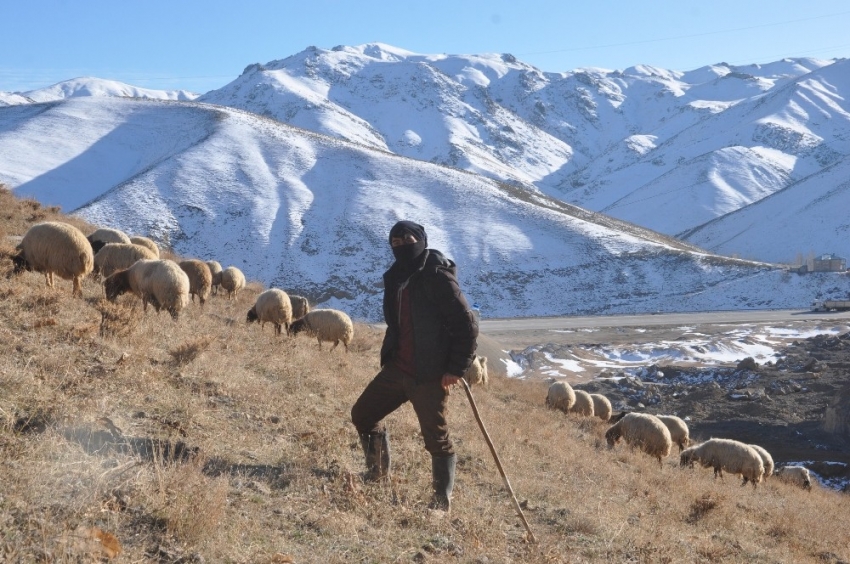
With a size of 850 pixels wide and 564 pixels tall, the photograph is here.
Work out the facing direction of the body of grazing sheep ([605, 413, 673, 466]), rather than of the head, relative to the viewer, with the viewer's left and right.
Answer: facing to the left of the viewer

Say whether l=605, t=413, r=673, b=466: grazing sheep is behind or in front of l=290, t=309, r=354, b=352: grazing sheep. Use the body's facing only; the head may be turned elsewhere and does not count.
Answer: behind

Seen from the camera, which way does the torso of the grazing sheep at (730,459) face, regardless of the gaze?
to the viewer's left

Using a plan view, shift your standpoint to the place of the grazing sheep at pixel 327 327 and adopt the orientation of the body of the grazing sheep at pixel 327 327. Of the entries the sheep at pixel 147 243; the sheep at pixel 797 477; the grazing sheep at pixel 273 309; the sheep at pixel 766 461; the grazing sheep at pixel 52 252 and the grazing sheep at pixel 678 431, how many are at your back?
3

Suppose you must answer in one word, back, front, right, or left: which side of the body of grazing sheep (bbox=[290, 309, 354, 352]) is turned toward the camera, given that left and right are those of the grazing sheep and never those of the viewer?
left

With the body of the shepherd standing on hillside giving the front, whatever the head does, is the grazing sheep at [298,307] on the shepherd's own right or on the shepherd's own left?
on the shepherd's own right

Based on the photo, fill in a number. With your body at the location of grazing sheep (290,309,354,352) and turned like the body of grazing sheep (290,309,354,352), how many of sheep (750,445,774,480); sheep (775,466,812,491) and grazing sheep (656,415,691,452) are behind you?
3

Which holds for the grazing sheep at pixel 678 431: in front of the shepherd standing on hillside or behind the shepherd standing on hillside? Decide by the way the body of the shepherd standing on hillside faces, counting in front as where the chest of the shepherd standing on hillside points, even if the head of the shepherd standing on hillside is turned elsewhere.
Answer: behind

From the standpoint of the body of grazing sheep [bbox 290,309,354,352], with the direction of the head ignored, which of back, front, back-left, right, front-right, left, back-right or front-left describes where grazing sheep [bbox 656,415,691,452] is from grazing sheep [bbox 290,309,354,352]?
back
